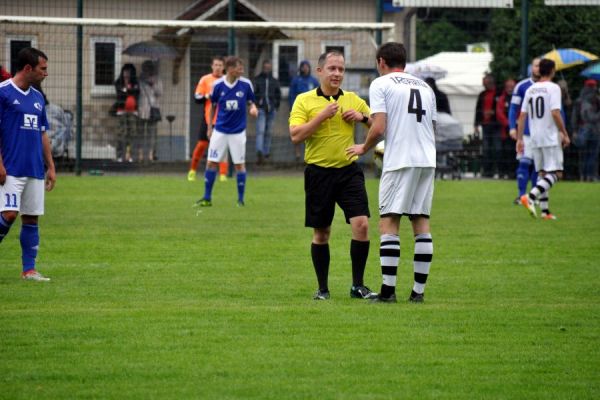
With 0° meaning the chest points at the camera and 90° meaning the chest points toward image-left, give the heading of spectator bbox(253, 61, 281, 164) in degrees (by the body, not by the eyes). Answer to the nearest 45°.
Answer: approximately 0°

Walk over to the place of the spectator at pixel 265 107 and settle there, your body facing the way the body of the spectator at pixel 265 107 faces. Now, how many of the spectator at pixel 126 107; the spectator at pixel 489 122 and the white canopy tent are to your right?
1

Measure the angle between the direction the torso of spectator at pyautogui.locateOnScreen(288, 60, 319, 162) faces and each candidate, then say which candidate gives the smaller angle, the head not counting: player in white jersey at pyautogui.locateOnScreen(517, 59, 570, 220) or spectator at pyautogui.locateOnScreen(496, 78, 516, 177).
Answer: the player in white jersey

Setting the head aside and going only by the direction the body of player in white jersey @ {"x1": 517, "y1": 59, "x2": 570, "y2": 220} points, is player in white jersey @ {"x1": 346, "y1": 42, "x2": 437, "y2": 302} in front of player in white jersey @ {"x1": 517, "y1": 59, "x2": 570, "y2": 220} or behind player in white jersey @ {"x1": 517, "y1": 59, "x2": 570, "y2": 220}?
behind

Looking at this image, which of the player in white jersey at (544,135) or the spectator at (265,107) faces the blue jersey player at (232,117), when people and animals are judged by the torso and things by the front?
the spectator

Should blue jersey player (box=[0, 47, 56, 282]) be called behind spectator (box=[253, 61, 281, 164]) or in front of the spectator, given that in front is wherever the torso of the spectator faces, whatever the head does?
in front

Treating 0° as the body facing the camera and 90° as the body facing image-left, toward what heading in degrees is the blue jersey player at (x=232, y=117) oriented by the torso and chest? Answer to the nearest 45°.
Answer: approximately 0°

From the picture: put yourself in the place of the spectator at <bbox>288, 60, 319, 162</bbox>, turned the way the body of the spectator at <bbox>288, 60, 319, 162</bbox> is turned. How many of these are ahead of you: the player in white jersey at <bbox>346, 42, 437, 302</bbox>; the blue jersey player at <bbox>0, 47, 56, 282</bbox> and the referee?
3

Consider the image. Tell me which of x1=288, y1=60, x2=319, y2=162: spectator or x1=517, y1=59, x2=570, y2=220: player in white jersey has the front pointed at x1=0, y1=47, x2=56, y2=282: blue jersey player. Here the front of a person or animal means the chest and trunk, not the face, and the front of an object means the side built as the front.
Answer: the spectator

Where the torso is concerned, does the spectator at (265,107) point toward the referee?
yes

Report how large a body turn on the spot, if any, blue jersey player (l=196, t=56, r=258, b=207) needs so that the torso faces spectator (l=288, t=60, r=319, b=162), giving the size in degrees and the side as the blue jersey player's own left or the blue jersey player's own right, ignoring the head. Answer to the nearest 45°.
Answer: approximately 180°

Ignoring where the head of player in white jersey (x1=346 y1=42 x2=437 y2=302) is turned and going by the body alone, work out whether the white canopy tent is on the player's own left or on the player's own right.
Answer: on the player's own right

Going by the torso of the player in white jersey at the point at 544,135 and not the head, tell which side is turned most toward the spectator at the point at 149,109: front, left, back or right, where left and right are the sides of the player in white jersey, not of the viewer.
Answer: left

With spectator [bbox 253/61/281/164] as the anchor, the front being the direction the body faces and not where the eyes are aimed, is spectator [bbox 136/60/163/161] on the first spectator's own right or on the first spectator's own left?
on the first spectator's own right

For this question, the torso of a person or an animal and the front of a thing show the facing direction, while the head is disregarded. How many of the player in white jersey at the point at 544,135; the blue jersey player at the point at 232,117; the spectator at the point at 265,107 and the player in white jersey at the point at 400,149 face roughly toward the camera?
2

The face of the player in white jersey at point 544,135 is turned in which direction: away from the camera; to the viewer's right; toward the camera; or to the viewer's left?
away from the camera

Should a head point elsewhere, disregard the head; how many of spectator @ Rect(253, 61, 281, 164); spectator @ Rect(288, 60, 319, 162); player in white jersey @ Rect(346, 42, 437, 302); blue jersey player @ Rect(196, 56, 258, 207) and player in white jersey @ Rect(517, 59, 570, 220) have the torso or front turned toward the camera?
3
